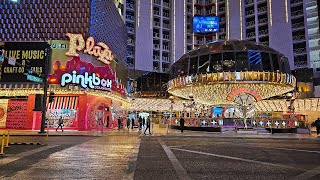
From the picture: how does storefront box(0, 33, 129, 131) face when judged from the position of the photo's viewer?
facing the viewer and to the right of the viewer
